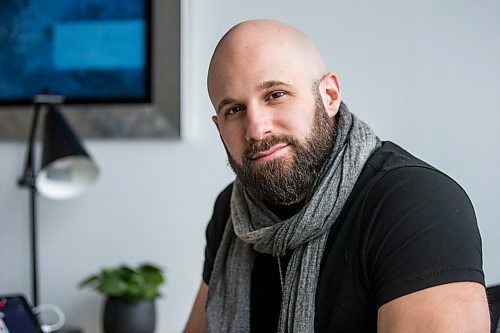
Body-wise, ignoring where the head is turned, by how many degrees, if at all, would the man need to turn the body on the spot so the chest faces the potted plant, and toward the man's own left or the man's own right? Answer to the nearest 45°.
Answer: approximately 90° to the man's own right

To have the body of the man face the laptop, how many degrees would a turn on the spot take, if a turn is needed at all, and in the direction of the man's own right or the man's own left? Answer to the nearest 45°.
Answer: approximately 45° to the man's own right

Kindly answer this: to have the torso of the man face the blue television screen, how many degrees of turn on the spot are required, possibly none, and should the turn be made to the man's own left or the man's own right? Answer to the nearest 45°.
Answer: approximately 90° to the man's own right

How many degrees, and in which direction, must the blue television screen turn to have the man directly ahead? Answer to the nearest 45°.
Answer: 0° — it already faces them

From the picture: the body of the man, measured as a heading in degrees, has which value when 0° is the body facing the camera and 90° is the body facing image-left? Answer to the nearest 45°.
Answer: approximately 45°

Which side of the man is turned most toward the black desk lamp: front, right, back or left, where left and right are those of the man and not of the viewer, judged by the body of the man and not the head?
right

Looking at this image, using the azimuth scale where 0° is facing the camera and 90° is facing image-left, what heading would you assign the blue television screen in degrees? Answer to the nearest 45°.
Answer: approximately 0°
